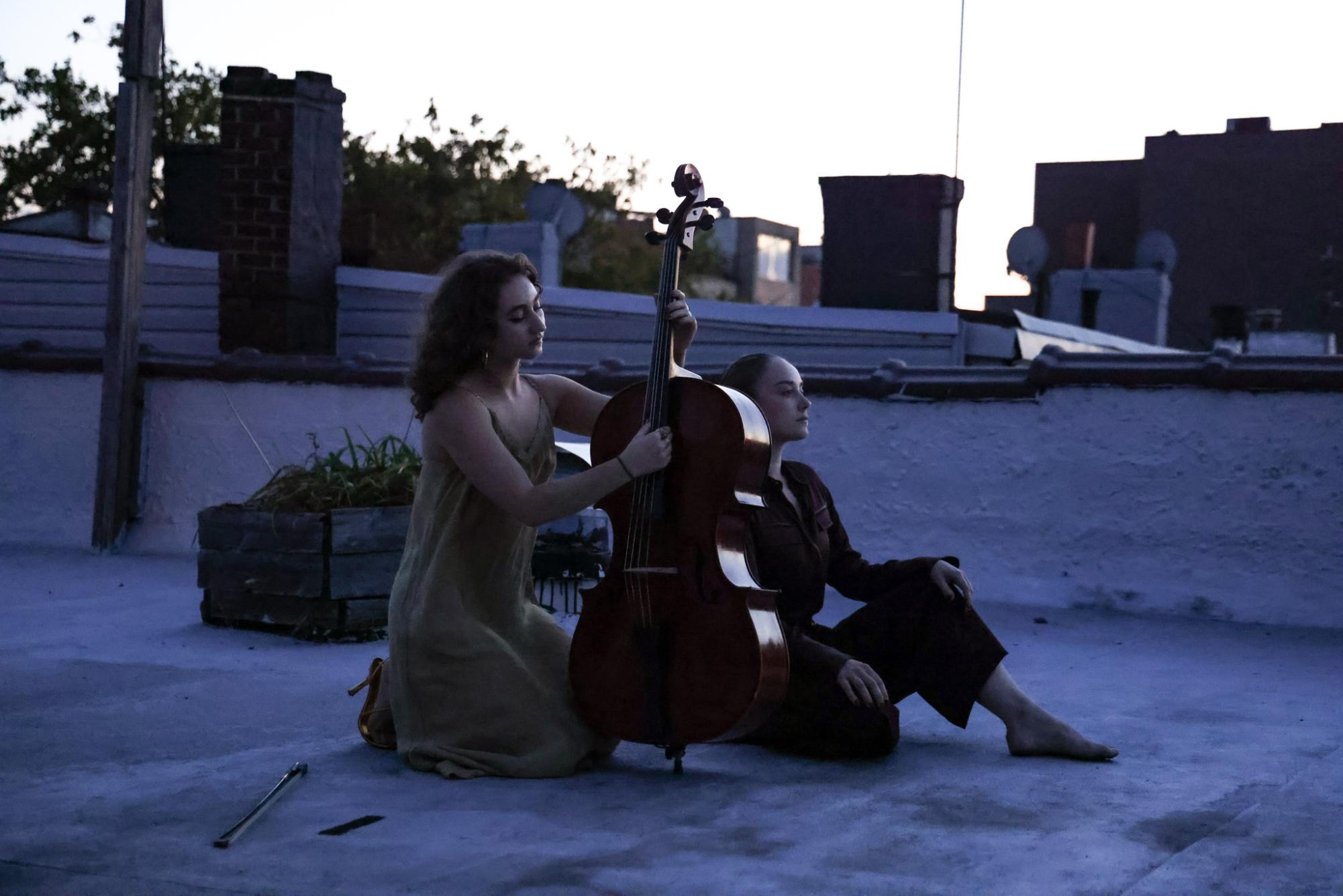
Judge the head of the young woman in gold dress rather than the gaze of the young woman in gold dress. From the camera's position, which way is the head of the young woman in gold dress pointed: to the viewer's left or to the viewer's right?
to the viewer's right

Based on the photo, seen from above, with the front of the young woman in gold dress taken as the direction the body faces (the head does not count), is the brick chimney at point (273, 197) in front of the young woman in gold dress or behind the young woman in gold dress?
behind

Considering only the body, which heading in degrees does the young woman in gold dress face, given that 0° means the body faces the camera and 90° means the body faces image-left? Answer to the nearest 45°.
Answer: approximately 315°

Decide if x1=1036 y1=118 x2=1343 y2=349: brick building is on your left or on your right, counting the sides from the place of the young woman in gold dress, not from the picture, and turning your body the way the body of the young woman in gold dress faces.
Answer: on your left

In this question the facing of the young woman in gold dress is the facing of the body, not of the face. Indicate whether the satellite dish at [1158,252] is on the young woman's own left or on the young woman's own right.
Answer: on the young woman's own left

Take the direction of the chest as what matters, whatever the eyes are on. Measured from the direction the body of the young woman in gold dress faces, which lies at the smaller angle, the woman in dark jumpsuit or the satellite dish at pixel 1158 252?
the woman in dark jumpsuit

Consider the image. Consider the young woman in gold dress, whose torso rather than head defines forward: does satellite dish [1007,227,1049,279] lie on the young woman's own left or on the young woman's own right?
on the young woman's own left

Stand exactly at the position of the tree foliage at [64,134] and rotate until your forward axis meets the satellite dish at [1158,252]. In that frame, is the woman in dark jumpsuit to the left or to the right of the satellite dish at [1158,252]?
right

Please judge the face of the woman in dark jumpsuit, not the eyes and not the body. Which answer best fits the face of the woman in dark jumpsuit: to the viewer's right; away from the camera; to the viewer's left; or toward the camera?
to the viewer's right

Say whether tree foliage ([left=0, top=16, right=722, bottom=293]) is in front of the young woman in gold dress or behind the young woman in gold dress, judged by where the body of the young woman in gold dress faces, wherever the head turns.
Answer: behind
